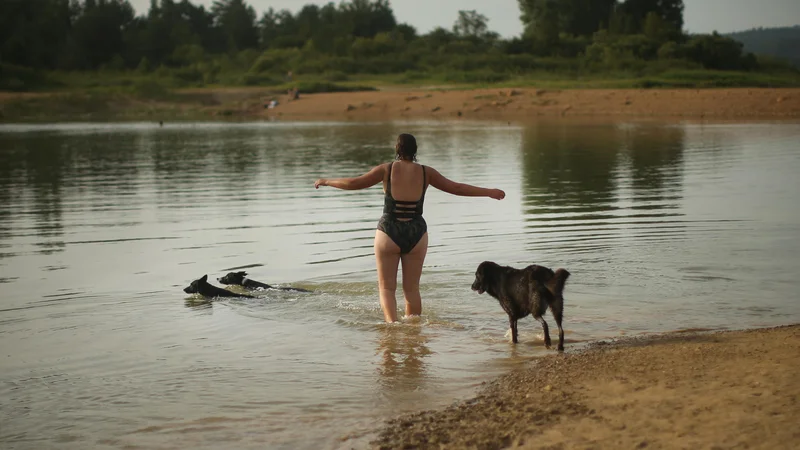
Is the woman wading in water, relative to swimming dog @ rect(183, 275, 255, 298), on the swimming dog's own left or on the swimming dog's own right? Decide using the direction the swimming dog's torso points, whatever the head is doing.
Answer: on the swimming dog's own left

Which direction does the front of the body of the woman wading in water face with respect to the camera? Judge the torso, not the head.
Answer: away from the camera

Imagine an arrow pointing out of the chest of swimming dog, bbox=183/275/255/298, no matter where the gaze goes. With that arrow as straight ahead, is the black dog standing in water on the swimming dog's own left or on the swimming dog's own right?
on the swimming dog's own left

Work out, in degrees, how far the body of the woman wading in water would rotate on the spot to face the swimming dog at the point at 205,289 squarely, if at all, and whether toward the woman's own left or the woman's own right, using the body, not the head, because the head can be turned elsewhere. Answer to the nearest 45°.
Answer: approximately 45° to the woman's own left

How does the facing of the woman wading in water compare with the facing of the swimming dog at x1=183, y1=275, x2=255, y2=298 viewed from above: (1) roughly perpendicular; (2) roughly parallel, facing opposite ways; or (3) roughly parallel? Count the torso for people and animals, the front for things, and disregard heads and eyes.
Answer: roughly perpendicular

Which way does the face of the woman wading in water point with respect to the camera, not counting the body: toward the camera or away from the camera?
away from the camera

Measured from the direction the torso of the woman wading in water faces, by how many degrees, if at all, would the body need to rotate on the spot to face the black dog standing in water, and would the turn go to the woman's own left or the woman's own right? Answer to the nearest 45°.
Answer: approximately 135° to the woman's own right

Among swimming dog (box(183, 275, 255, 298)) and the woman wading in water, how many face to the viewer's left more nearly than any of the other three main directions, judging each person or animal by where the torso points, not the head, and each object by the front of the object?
1

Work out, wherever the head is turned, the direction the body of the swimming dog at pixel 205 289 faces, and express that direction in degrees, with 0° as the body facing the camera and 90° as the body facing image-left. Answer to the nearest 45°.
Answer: approximately 90°

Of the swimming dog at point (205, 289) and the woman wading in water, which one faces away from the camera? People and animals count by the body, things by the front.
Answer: the woman wading in water
